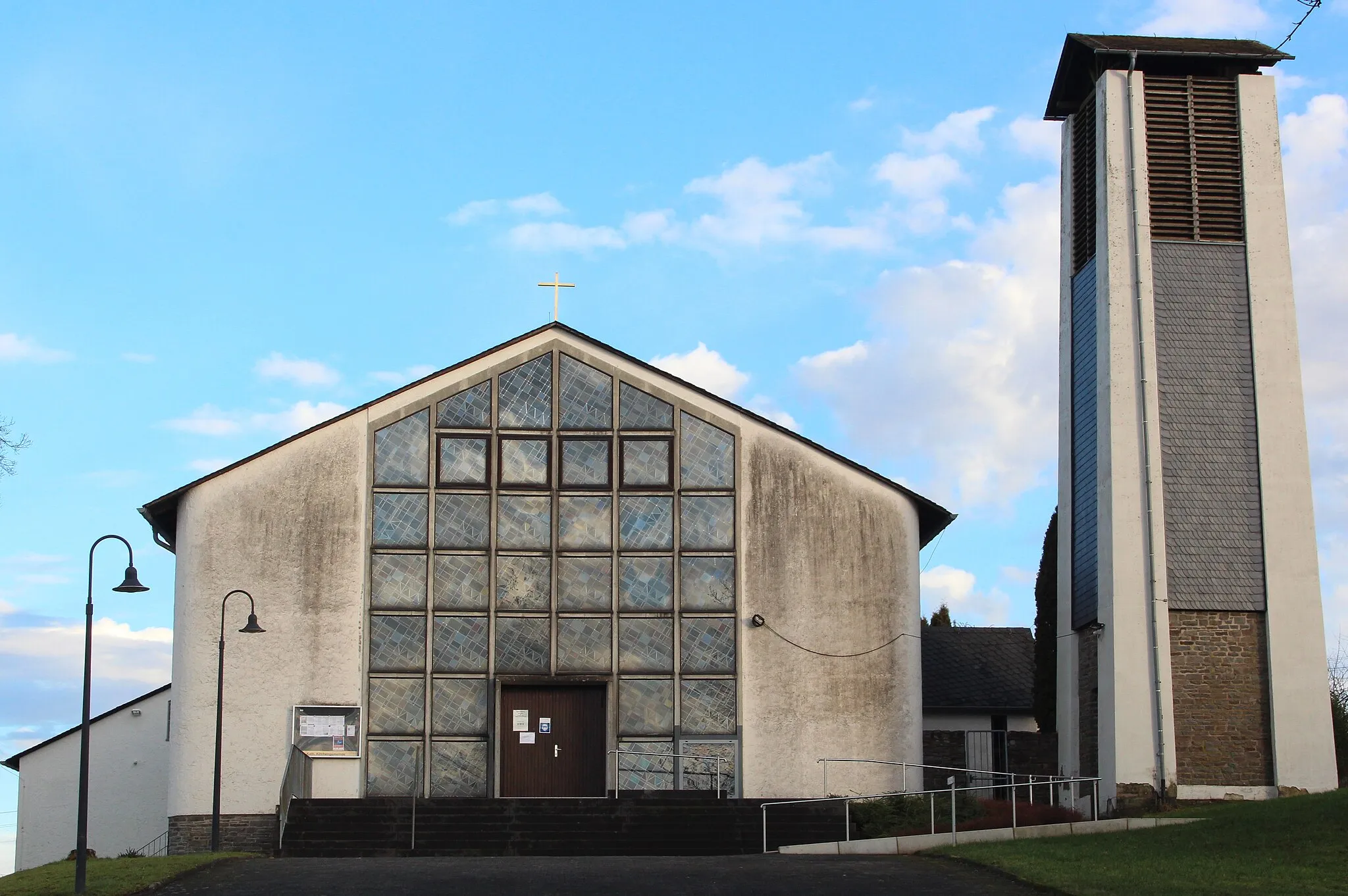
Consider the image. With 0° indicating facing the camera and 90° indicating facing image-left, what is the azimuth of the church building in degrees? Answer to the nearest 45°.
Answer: approximately 0°

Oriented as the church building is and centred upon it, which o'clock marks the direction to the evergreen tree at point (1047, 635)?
The evergreen tree is roughly at 8 o'clock from the church building.

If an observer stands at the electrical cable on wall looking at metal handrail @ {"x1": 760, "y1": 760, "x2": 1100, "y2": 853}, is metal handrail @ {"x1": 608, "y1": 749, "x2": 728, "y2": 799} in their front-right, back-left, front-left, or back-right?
back-right

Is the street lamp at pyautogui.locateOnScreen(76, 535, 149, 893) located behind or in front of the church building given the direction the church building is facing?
in front

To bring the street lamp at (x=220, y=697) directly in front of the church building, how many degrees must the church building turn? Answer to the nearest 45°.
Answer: approximately 90° to its right

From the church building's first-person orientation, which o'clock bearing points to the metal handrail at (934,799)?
The metal handrail is roughly at 10 o'clock from the church building.

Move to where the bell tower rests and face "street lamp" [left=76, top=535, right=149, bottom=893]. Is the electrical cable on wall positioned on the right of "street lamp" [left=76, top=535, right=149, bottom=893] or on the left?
right

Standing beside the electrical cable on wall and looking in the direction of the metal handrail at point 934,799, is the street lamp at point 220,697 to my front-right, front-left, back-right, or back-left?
back-right

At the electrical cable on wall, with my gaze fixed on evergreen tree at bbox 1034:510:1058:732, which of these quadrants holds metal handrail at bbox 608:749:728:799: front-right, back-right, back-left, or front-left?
back-left

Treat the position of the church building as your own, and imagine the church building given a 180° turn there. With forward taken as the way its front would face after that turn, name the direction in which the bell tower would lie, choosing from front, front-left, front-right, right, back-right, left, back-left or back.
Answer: right

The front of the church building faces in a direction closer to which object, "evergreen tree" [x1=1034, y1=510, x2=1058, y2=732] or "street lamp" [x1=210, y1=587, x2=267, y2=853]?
the street lamp
